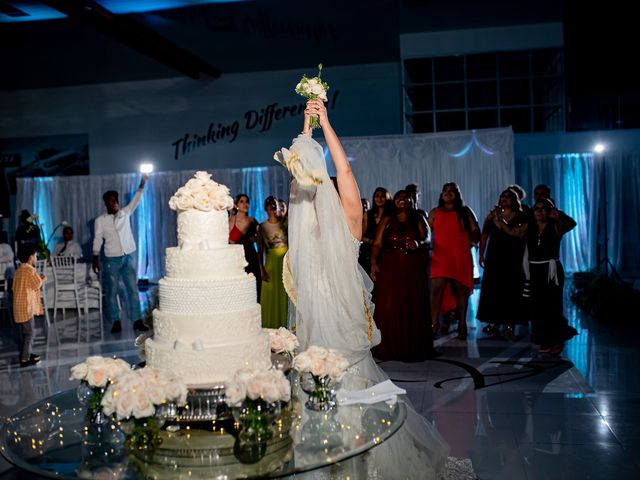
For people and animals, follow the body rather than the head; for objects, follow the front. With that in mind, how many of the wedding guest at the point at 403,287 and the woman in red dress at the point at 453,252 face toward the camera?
2

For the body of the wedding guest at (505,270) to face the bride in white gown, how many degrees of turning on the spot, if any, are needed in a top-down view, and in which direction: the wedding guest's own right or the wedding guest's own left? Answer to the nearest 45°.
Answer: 0° — they already face them

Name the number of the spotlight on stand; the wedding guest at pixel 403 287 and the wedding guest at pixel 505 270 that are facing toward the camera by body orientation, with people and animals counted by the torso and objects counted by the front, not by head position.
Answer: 3

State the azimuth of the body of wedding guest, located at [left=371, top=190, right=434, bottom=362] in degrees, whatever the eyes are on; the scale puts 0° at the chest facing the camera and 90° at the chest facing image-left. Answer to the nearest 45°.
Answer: approximately 0°

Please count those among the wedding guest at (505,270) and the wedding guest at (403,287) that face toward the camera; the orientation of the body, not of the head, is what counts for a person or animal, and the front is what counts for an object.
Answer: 2
